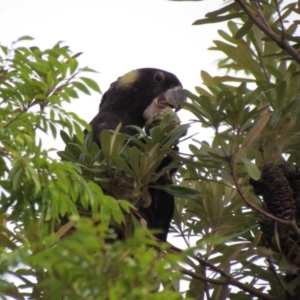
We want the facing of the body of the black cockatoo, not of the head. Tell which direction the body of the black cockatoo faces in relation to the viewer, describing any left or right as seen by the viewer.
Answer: facing to the right of the viewer

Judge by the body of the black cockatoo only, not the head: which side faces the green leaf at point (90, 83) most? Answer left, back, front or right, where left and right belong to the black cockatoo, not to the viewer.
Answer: back
